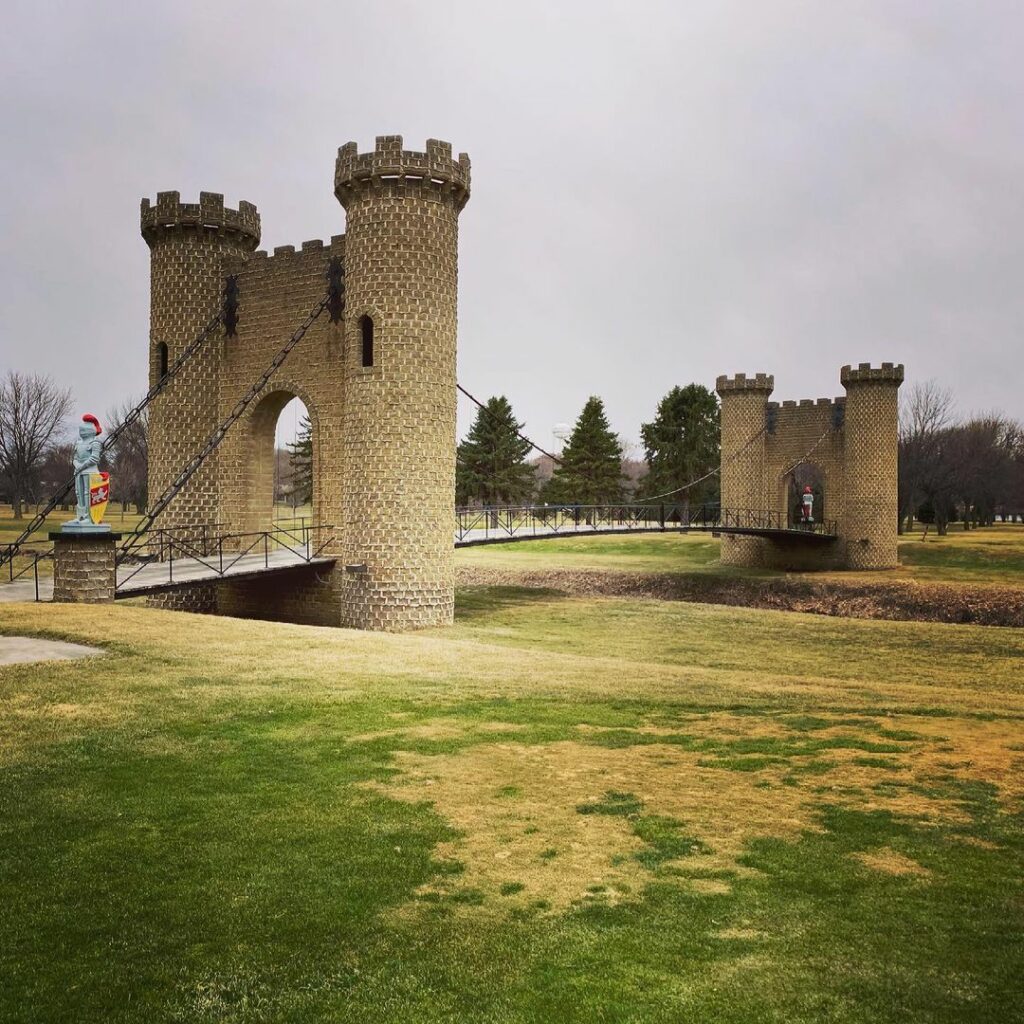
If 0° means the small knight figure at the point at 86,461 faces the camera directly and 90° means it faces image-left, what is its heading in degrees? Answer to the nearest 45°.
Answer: approximately 45°

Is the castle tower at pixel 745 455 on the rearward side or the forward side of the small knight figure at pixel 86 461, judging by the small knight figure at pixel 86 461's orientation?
on the rearward side

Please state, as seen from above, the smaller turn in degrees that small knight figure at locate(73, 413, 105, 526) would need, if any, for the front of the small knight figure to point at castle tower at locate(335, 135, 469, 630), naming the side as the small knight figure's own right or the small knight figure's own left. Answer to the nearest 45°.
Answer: approximately 135° to the small knight figure's own left

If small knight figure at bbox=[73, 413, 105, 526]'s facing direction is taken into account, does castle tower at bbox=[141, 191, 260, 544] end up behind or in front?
behind
